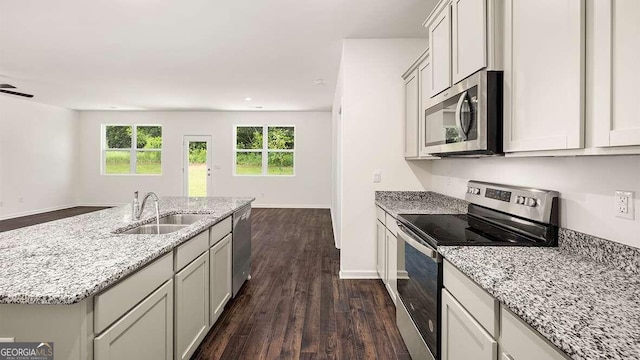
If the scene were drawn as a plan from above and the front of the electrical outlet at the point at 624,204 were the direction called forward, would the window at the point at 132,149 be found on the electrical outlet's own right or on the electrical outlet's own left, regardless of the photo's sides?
on the electrical outlet's own right

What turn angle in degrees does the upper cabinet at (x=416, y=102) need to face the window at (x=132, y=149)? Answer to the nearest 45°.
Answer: approximately 45° to its right

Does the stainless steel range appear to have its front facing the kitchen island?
yes

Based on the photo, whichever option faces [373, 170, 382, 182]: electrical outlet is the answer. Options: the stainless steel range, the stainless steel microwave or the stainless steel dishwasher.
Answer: the stainless steel dishwasher

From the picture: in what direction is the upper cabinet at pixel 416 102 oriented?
to the viewer's left

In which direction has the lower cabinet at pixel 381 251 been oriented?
to the viewer's left

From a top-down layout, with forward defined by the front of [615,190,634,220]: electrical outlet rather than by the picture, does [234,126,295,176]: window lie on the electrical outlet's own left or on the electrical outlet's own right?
on the electrical outlet's own right

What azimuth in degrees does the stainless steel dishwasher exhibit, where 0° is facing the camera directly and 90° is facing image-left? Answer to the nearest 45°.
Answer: approximately 270°

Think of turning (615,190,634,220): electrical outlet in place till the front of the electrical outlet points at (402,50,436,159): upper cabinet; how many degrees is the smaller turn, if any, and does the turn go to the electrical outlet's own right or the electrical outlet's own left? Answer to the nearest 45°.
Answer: approximately 90° to the electrical outlet's own right
